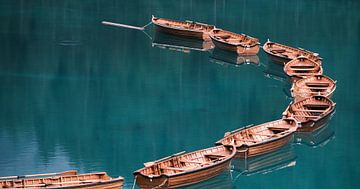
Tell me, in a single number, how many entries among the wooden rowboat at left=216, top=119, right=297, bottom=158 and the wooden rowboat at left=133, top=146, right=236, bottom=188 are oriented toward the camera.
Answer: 0
